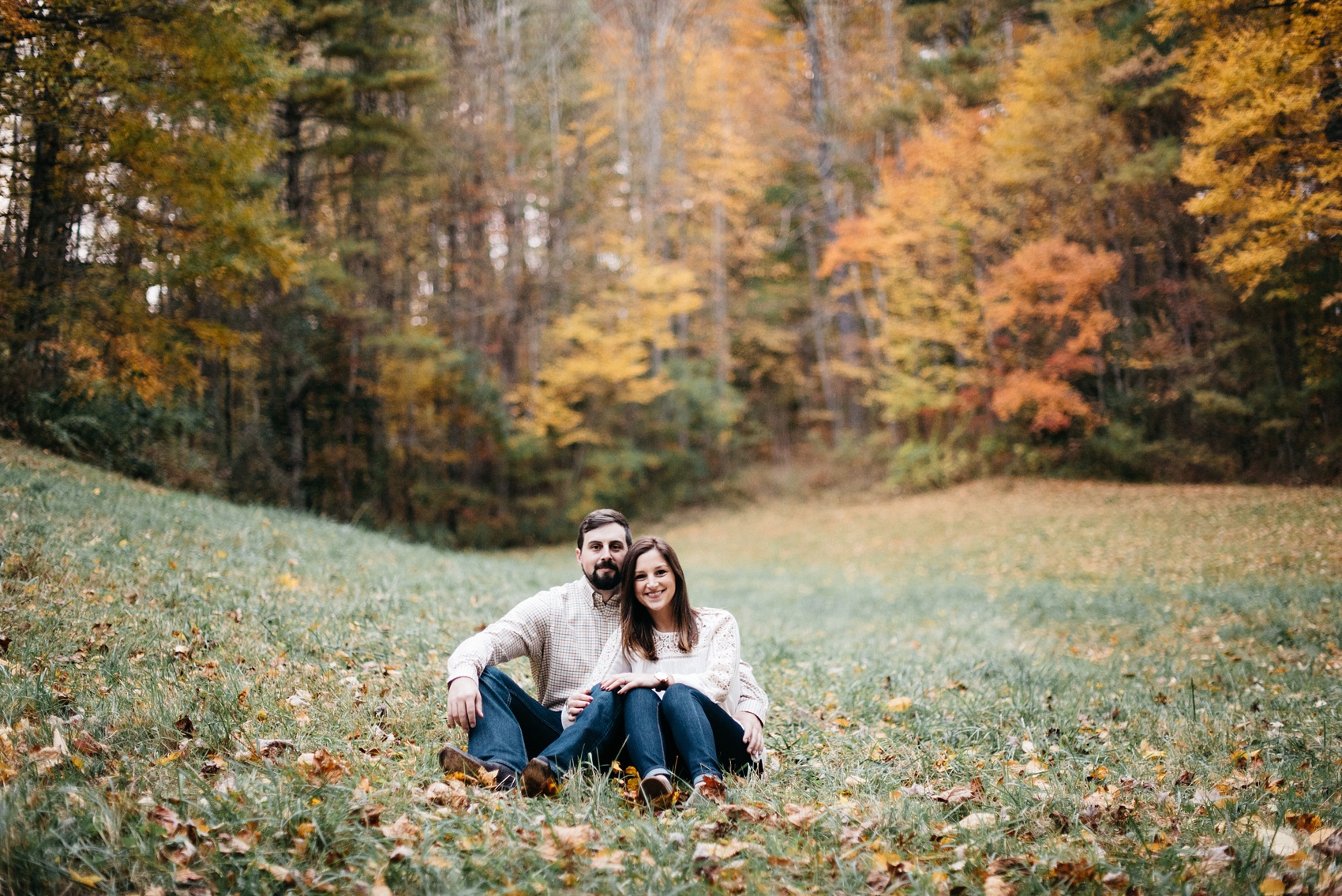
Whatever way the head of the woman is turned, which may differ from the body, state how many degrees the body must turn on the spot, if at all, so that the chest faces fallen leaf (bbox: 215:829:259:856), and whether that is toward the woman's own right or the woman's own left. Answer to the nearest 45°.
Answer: approximately 45° to the woman's own right

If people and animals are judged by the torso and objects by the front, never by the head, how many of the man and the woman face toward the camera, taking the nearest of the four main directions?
2

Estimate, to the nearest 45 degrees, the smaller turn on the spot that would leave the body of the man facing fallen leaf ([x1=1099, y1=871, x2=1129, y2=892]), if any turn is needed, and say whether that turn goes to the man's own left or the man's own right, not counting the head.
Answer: approximately 45° to the man's own left

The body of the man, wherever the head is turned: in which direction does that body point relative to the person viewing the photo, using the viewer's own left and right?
facing the viewer

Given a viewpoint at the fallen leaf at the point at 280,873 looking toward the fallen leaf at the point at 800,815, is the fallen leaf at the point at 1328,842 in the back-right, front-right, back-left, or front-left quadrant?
front-right
